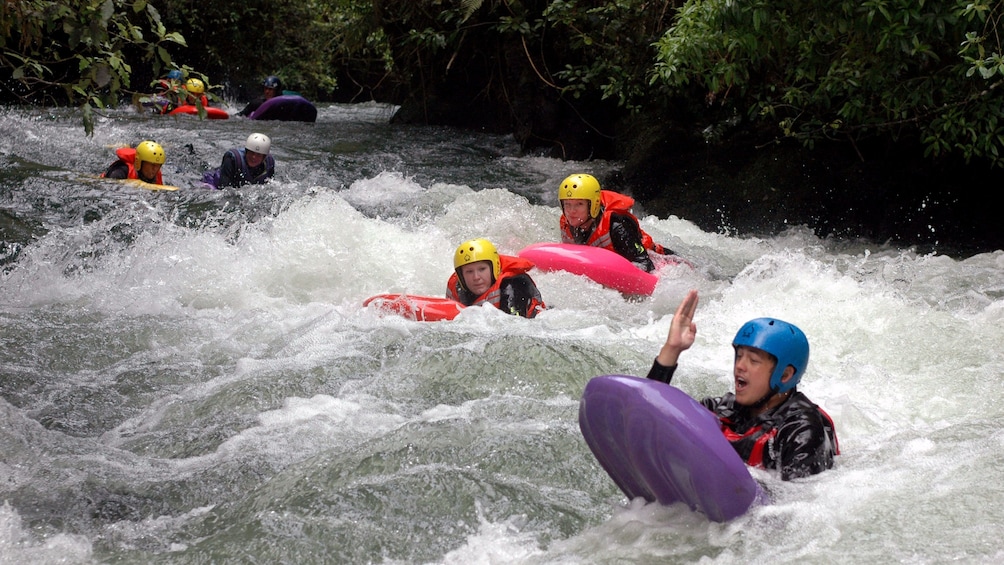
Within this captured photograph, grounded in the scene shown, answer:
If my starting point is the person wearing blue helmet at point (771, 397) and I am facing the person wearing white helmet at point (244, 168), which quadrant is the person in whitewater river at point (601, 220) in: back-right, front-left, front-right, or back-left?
front-right

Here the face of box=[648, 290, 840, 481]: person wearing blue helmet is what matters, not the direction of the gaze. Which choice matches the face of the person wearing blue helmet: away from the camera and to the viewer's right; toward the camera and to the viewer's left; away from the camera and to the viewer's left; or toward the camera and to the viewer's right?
toward the camera and to the viewer's left

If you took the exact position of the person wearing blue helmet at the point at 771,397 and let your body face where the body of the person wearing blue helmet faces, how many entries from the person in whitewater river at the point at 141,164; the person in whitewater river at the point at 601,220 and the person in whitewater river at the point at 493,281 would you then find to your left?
0

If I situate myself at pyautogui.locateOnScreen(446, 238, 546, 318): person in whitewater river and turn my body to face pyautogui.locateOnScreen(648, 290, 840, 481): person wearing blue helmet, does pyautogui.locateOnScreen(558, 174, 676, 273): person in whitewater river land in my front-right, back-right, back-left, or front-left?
back-left

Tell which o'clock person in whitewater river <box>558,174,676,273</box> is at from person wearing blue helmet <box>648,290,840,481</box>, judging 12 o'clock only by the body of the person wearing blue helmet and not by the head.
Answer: The person in whitewater river is roughly at 4 o'clock from the person wearing blue helmet.

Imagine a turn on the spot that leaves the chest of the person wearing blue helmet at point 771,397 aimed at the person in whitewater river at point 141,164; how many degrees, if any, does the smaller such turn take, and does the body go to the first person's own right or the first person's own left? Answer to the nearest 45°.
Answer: approximately 90° to the first person's own right

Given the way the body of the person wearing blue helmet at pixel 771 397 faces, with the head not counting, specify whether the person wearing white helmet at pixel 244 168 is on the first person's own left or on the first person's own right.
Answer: on the first person's own right

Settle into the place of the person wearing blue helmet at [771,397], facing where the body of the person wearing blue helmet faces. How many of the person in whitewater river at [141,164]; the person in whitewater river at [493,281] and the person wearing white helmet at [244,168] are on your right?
3

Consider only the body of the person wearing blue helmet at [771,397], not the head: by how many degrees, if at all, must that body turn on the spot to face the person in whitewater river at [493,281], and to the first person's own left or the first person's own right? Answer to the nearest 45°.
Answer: approximately 90° to the first person's own right

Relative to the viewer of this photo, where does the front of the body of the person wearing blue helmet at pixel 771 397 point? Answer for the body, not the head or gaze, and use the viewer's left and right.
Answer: facing the viewer and to the left of the viewer

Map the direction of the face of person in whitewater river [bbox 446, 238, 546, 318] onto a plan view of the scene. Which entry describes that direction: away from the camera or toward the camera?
toward the camera
